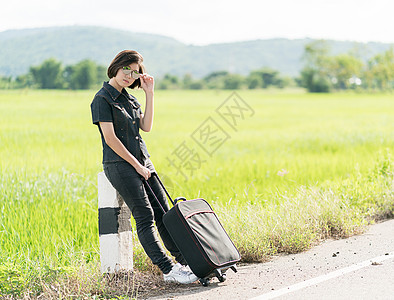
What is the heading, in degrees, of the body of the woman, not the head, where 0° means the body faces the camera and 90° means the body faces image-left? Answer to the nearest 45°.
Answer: approximately 315°
